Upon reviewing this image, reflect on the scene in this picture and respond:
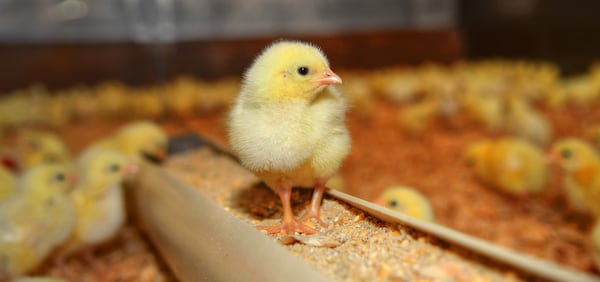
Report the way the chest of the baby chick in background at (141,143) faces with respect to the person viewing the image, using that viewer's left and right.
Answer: facing to the right of the viewer

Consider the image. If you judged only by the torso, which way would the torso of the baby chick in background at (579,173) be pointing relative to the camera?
to the viewer's left

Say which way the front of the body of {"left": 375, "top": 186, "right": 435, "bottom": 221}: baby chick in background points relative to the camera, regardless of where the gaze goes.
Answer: to the viewer's left
